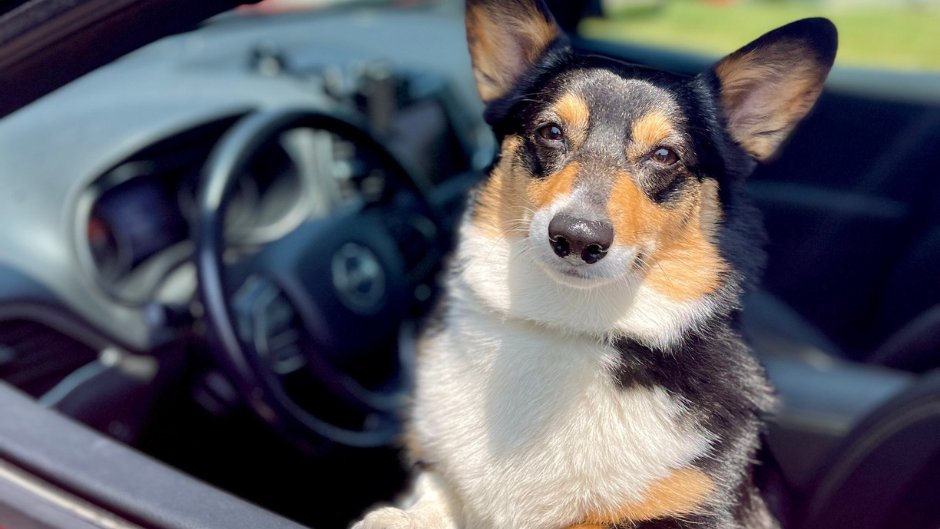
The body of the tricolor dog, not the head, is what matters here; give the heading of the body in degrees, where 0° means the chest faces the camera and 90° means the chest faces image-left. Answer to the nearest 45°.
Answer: approximately 45°
